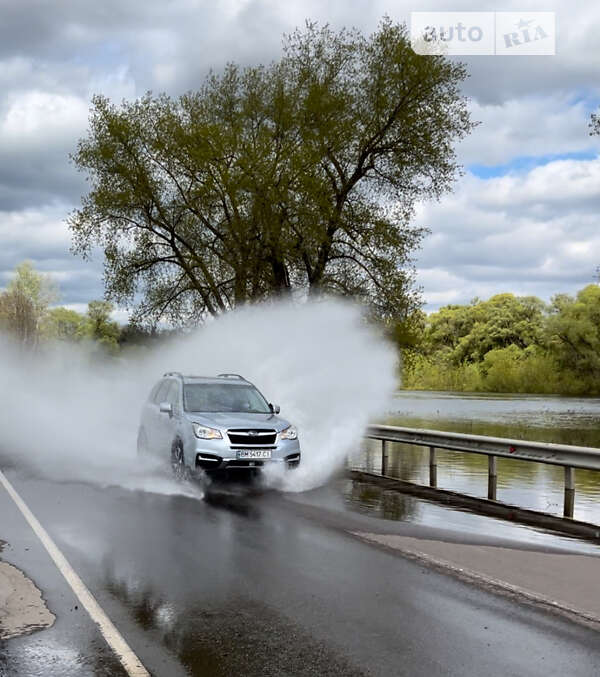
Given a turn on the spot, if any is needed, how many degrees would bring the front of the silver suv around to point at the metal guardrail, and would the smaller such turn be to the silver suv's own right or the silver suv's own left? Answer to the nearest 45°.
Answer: approximately 45° to the silver suv's own left

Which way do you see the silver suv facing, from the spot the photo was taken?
facing the viewer and to the right of the viewer

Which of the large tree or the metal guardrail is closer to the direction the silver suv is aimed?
the metal guardrail

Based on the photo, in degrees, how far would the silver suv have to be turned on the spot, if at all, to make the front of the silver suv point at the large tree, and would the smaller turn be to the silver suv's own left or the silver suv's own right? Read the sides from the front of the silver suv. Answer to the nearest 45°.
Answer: approximately 135° to the silver suv's own left
